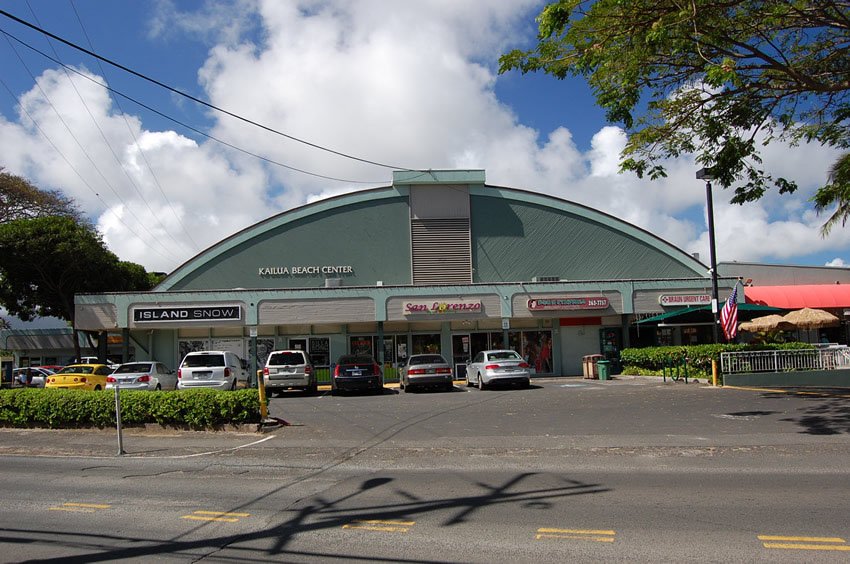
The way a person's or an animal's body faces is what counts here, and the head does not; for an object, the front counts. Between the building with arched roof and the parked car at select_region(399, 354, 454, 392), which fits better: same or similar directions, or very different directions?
very different directions

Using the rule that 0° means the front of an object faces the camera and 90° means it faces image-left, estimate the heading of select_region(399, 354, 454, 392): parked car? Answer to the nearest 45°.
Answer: approximately 180°

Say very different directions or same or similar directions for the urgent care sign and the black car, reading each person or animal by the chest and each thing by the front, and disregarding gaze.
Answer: very different directions

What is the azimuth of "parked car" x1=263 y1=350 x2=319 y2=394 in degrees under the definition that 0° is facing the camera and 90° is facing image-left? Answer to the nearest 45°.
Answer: approximately 180°

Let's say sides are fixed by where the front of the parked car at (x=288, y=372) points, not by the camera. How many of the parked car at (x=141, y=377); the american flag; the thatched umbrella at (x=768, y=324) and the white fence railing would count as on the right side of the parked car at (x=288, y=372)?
3

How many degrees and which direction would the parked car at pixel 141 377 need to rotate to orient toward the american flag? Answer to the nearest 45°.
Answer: approximately 45° to its right

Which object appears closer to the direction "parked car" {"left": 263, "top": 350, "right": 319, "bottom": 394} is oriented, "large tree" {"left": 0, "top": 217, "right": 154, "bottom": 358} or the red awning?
the large tree

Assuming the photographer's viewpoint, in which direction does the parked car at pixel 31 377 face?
facing away from the viewer and to the right of the viewer

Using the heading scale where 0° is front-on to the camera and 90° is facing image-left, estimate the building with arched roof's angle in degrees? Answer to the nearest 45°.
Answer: approximately 0°

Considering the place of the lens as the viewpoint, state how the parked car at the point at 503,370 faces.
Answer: facing away from the viewer and to the left of the viewer

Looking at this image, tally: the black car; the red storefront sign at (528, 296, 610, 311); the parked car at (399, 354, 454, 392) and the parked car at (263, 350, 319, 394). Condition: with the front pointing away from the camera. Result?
3

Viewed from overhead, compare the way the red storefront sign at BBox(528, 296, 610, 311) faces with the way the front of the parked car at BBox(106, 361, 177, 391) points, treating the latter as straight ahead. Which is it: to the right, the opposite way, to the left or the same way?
the opposite way

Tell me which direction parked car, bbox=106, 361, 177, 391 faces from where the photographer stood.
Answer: facing away from the viewer and to the right of the viewer

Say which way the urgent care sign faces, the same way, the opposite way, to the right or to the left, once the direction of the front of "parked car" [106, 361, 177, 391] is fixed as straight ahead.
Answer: the opposite way

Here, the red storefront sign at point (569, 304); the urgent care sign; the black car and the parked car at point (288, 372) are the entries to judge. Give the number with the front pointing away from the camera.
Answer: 2

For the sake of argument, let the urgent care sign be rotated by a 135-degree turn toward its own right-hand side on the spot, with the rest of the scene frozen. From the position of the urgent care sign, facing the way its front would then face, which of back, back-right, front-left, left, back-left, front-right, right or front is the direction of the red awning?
right
